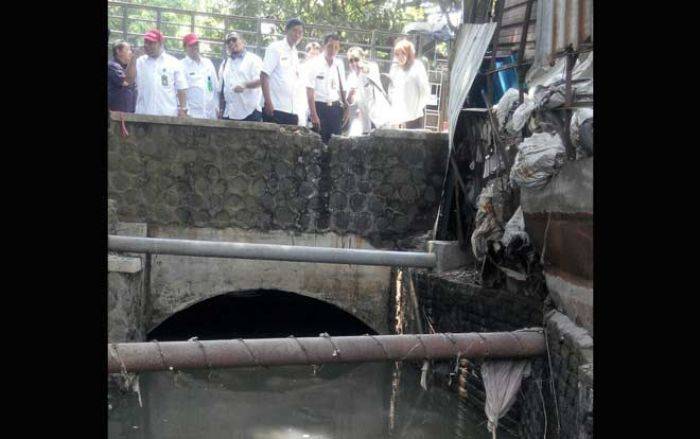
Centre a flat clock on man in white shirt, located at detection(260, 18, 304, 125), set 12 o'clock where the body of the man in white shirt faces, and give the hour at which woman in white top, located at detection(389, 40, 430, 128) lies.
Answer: The woman in white top is roughly at 10 o'clock from the man in white shirt.

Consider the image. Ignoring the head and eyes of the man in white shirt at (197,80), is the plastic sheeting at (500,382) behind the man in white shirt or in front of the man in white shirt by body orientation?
in front

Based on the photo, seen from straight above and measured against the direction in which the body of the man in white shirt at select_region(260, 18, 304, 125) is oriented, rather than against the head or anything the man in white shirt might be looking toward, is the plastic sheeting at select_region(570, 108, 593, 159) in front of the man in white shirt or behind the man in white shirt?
in front

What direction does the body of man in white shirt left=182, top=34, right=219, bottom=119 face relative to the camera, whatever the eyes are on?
toward the camera

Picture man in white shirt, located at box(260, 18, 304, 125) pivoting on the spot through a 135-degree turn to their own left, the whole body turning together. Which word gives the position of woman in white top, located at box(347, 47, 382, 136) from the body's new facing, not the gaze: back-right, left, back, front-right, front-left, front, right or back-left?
front-right

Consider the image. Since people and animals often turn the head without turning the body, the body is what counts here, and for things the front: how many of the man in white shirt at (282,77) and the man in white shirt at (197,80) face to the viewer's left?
0

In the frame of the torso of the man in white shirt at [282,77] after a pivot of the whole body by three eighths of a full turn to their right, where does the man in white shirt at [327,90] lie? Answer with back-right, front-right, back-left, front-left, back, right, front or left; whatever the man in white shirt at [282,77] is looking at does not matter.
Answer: back-right

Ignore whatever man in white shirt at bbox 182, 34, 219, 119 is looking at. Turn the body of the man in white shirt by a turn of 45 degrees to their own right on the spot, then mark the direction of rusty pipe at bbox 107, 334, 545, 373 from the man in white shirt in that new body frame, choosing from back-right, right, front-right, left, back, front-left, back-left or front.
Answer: front-left

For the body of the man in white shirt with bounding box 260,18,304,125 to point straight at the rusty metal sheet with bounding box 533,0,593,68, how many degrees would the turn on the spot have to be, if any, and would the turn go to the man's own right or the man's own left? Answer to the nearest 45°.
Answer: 0° — they already face it

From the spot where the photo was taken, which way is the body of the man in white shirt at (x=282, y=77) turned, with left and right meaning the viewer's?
facing the viewer and to the right of the viewer

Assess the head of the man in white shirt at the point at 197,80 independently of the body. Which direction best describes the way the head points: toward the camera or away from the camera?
toward the camera

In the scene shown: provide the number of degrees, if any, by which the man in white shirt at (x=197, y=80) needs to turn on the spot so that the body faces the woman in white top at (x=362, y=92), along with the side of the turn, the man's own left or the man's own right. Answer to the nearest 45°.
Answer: approximately 90° to the man's own left

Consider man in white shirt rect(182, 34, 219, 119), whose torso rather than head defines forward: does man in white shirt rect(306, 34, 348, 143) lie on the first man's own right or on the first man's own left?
on the first man's own left

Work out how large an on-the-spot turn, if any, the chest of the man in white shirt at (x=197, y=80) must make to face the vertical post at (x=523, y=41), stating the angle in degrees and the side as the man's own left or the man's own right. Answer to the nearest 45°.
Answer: approximately 45° to the man's own left

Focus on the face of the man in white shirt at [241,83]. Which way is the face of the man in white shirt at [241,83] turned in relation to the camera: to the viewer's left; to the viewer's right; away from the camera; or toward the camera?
toward the camera

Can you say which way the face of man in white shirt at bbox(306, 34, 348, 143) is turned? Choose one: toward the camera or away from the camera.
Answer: toward the camera

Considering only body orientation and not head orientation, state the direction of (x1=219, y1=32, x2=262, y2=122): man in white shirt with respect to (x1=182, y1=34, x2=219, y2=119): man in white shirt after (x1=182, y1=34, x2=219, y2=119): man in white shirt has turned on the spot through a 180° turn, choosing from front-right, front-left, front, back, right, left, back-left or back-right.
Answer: back-right
